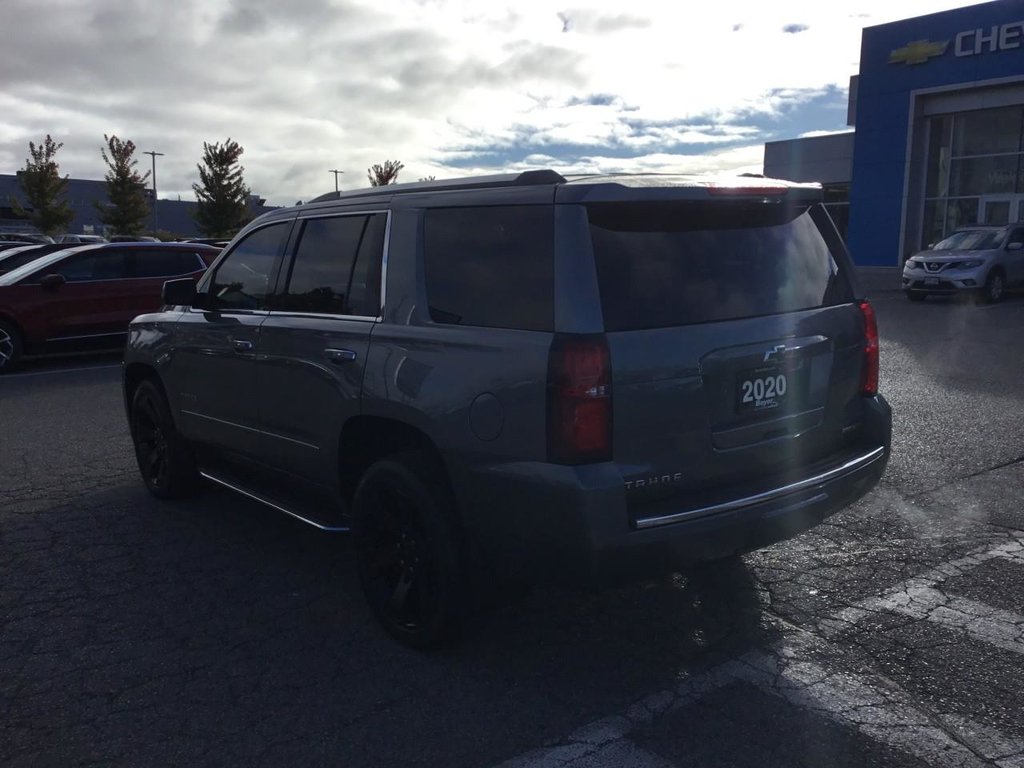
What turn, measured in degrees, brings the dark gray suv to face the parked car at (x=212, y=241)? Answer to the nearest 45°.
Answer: approximately 45° to its right

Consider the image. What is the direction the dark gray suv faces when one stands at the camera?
facing away from the viewer and to the left of the viewer

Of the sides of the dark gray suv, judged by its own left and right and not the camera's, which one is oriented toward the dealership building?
right

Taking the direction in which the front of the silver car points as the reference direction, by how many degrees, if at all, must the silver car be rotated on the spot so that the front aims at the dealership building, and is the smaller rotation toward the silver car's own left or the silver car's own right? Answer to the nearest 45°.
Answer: approximately 135° to the silver car's own right

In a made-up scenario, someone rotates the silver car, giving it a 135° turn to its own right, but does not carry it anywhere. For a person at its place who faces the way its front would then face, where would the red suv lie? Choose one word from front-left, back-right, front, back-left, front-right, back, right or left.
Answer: back-left

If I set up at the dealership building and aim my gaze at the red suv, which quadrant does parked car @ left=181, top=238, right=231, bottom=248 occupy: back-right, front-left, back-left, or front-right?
front-right

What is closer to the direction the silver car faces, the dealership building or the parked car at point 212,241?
the parked car

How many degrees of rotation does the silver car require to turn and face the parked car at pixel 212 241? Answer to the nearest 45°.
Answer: approximately 45° to its right

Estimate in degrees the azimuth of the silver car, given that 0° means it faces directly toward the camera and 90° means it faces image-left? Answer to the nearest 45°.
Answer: approximately 45°

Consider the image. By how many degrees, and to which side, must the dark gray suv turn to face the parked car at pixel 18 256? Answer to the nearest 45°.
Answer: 0° — it already faces it

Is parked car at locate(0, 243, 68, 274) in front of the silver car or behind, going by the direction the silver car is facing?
in front

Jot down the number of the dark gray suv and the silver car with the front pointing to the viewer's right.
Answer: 0

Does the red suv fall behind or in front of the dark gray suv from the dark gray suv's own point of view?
in front
